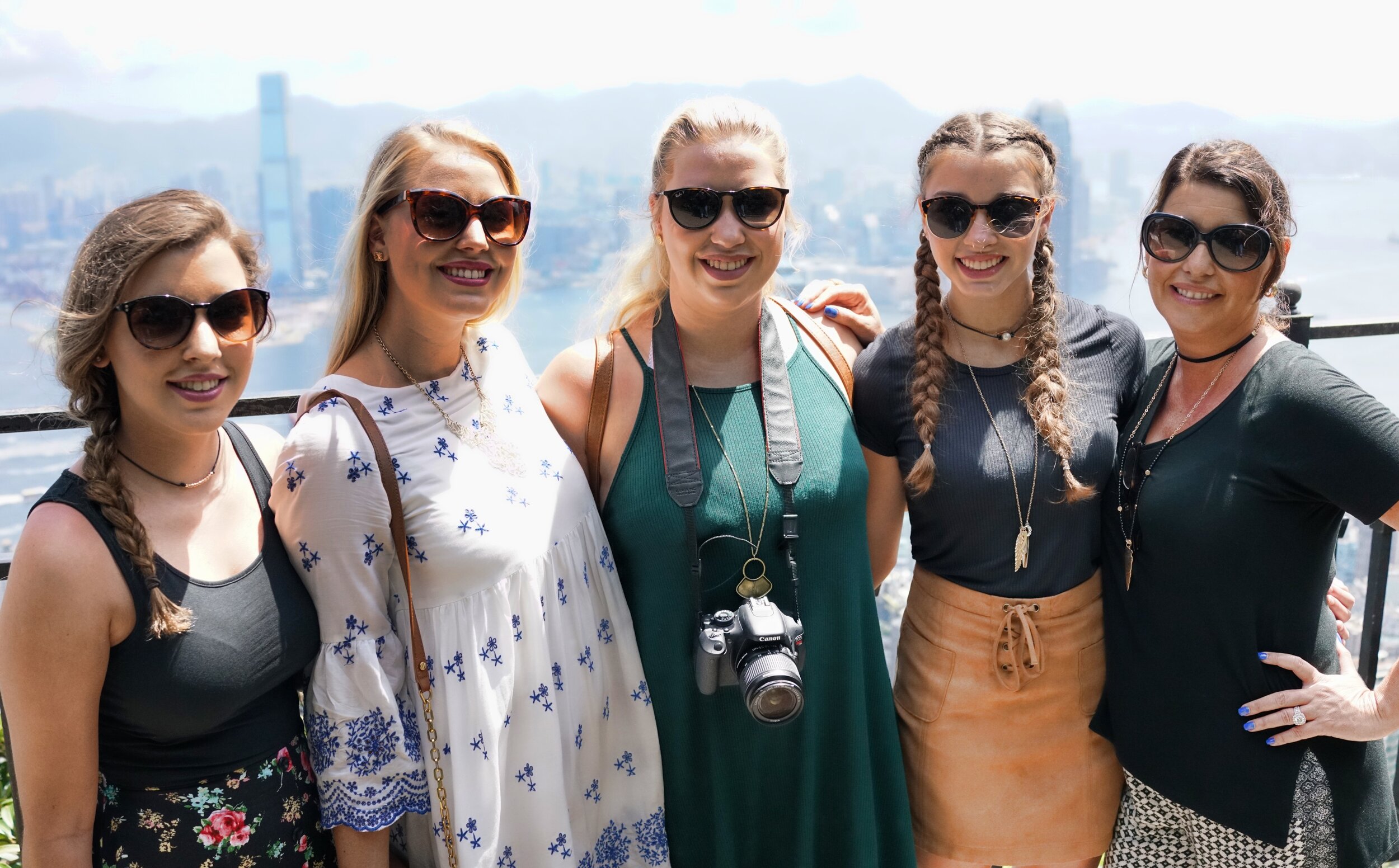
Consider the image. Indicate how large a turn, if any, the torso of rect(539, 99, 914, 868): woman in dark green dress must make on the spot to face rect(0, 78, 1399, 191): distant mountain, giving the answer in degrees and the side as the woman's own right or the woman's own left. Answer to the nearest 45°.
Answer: approximately 180°

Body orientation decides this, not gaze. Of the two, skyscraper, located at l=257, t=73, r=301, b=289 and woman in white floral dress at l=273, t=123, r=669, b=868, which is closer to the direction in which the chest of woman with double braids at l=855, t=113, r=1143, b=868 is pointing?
the woman in white floral dress

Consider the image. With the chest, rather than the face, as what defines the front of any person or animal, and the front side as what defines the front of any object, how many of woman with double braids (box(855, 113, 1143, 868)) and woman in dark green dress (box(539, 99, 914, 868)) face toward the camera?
2

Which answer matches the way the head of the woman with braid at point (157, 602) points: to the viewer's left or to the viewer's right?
to the viewer's right

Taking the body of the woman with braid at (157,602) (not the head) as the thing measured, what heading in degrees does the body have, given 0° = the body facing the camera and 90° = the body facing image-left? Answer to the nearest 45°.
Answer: approximately 315°

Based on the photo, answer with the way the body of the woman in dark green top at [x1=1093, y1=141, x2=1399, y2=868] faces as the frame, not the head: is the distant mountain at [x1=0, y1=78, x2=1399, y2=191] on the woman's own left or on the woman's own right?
on the woman's own right
